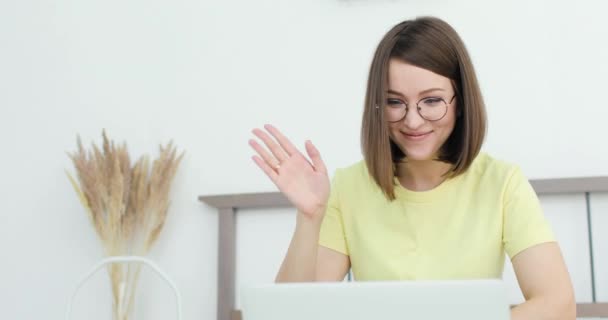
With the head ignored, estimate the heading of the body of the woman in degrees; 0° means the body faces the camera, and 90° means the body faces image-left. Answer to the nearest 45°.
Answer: approximately 0°

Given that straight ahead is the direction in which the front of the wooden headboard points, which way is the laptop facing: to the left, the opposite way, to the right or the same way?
the opposite way

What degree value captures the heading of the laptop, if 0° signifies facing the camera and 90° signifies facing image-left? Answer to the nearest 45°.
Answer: approximately 180°

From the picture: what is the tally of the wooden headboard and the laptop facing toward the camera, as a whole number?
1

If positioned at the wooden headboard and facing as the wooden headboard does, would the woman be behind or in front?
in front

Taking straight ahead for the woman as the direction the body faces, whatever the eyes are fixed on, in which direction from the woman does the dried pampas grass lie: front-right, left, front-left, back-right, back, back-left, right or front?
back-right

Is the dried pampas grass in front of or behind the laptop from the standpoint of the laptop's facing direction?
in front

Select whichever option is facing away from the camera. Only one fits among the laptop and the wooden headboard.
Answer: the laptop

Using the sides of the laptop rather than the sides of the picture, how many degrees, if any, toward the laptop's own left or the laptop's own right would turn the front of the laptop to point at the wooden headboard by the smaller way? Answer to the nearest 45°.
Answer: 0° — it already faces it
